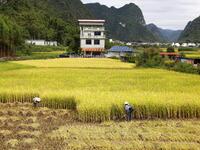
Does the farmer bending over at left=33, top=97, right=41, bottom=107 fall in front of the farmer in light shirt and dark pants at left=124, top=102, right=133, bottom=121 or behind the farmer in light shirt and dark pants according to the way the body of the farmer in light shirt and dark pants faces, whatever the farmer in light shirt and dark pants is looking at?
in front

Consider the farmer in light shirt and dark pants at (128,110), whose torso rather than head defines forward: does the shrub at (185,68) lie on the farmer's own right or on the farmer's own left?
on the farmer's own right

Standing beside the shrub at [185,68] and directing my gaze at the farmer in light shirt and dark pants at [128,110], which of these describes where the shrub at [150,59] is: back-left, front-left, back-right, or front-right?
back-right

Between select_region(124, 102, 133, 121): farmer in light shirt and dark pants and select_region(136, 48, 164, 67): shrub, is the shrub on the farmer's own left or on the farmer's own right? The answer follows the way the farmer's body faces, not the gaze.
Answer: on the farmer's own right
